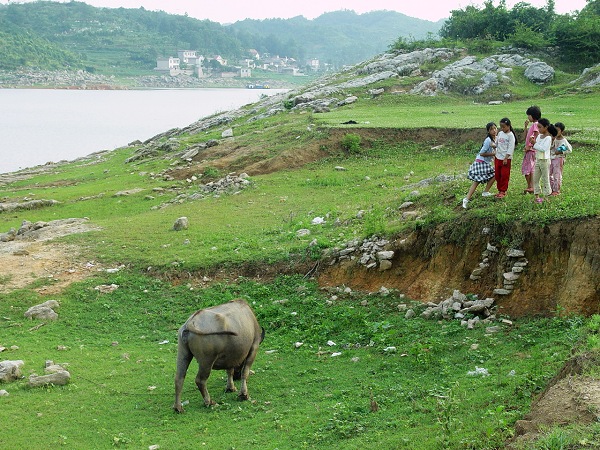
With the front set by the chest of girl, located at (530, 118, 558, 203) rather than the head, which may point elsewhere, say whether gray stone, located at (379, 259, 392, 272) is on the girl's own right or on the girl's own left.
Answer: on the girl's own right

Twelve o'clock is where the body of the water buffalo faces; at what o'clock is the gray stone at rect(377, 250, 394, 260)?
The gray stone is roughly at 12 o'clock from the water buffalo.

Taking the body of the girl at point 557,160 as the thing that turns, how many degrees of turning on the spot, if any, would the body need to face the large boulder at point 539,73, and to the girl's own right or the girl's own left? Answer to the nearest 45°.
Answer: approximately 135° to the girl's own right

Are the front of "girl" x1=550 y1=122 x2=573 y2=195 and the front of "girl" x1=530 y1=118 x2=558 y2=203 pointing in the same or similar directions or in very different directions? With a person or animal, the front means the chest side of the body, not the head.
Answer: same or similar directions

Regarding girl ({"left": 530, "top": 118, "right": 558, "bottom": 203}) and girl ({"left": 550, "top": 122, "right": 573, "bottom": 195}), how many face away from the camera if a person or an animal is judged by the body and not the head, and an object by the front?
0

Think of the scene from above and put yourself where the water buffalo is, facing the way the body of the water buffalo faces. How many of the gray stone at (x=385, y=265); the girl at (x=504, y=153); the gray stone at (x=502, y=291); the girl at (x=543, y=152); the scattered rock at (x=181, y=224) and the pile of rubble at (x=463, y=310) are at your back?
0

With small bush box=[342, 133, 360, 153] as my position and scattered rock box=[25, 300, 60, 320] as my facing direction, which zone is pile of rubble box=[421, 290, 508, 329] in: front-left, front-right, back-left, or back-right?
front-left

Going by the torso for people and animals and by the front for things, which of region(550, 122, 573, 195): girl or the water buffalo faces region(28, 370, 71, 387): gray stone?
the girl

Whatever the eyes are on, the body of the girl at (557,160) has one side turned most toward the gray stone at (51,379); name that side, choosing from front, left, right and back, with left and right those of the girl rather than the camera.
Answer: front

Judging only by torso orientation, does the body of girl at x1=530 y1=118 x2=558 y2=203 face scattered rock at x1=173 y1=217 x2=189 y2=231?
no

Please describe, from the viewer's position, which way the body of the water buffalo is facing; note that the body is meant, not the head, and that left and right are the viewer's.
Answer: facing away from the viewer and to the right of the viewer

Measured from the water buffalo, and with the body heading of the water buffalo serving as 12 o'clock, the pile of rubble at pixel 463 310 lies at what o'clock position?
The pile of rubble is roughly at 1 o'clock from the water buffalo.

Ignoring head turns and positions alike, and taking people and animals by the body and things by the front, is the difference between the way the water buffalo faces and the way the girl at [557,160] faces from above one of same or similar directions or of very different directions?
very different directions

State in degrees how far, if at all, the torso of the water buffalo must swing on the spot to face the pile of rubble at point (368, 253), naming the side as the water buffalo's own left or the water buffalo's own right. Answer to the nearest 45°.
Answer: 0° — it already faces it
